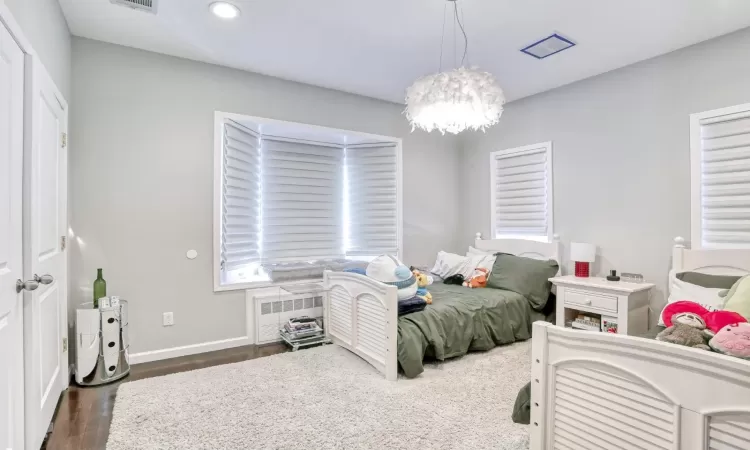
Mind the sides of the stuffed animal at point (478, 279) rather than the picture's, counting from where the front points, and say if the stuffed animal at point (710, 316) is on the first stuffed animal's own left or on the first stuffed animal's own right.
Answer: on the first stuffed animal's own left

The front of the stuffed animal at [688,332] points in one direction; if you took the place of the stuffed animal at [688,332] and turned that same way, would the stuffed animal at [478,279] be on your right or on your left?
on your right

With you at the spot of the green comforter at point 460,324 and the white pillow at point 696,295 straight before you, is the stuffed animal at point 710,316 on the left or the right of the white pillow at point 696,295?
right

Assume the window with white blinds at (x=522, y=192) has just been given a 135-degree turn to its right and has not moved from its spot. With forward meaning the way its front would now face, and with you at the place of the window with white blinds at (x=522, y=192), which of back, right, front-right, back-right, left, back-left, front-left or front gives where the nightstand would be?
back-right

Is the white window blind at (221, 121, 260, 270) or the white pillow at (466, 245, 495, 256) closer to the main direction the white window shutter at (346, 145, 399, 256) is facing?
the white window blind

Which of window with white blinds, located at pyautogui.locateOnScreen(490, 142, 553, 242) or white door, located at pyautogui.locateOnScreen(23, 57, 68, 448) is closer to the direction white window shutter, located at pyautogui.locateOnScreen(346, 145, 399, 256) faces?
the white door

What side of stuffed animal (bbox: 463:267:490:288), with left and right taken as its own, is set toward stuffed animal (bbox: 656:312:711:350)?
left

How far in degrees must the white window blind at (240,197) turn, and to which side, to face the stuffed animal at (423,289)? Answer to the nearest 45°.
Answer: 0° — it already faces it
